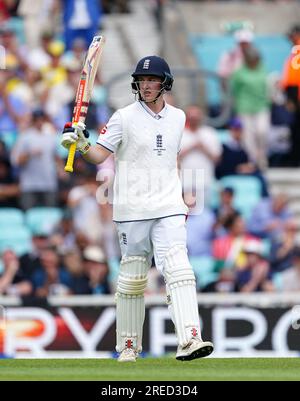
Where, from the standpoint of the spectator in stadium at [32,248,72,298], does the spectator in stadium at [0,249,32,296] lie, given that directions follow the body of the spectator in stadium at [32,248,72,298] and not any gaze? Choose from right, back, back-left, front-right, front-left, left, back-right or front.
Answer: right

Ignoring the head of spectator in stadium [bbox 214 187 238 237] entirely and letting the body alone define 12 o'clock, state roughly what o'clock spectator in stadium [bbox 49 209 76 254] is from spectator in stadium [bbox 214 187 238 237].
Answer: spectator in stadium [bbox 49 209 76 254] is roughly at 3 o'clock from spectator in stadium [bbox 214 187 238 237].

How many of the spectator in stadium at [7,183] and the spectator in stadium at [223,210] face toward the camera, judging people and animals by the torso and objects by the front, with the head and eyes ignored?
2

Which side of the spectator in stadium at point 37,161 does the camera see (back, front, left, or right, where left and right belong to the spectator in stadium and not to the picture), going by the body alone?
front

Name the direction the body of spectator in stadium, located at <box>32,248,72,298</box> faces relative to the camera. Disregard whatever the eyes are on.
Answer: toward the camera

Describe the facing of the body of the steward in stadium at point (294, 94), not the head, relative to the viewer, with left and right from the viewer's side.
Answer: facing the viewer and to the left of the viewer

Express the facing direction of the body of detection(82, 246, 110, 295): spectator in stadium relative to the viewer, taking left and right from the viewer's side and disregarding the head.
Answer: facing the viewer
